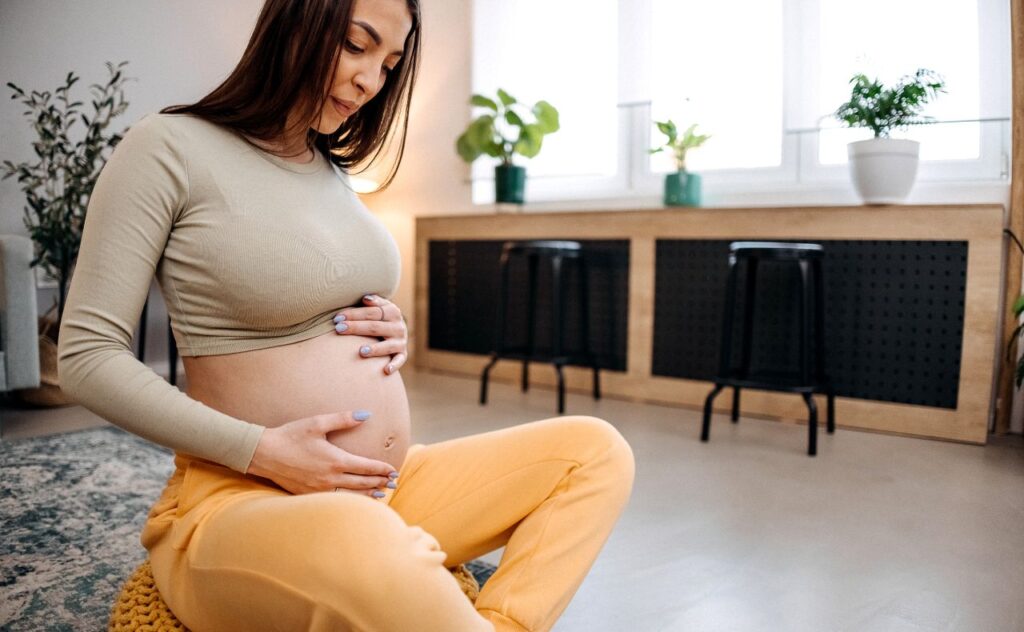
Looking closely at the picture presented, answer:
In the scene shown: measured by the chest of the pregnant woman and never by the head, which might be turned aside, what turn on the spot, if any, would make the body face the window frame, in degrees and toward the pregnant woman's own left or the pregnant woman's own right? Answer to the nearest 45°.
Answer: approximately 90° to the pregnant woman's own left

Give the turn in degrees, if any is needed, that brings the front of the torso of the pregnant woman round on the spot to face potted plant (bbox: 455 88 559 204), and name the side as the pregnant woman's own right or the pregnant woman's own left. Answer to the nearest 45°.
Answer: approximately 135° to the pregnant woman's own left

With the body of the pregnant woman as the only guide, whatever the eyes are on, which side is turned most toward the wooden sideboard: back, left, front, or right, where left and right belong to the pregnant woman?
left

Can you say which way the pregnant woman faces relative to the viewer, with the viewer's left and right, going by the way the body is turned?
facing the viewer and to the right of the viewer

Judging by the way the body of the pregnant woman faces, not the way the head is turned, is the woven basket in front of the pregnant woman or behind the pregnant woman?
behind

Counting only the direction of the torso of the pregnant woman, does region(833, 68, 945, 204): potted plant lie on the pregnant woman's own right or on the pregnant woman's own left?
on the pregnant woman's own left
